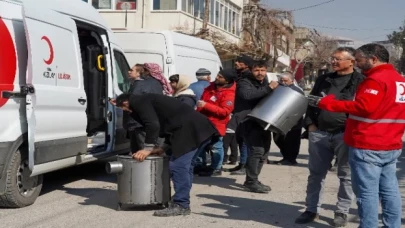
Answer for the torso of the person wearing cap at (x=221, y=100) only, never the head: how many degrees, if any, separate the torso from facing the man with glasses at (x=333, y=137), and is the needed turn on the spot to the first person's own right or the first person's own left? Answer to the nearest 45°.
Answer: approximately 90° to the first person's own left

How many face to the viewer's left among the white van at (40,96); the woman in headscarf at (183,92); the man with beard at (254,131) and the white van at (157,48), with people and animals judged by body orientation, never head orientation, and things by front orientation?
1

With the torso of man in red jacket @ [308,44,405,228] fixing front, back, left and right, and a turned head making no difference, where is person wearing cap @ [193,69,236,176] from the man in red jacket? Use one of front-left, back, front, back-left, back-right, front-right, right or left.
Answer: front

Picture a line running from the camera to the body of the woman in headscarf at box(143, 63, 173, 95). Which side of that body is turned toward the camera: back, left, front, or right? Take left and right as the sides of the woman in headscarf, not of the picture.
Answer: left

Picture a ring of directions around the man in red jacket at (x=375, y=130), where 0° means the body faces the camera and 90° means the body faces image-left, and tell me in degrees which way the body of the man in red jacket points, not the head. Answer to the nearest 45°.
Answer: approximately 135°

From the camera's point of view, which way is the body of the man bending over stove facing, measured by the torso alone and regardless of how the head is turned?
to the viewer's left

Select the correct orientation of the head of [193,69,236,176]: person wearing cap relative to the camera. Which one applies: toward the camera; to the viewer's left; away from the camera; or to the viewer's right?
to the viewer's left

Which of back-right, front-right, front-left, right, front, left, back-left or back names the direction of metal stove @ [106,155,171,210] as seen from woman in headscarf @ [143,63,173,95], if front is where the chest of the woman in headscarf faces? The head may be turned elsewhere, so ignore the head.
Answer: left

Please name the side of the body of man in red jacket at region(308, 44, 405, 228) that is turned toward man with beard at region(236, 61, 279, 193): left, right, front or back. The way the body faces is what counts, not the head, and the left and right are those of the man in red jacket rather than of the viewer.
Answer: front

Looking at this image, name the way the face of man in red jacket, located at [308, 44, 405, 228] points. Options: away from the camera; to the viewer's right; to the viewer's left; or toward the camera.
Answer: to the viewer's left

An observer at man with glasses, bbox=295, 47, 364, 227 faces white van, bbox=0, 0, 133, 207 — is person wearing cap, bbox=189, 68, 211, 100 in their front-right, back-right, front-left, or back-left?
front-right
